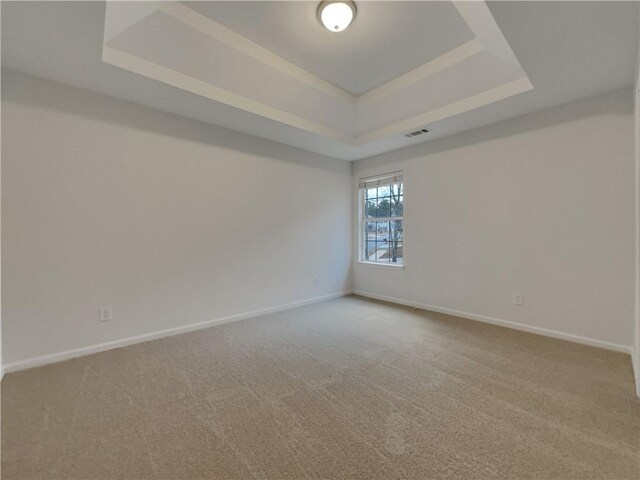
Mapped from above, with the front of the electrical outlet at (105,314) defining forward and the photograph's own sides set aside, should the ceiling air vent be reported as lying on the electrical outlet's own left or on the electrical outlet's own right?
on the electrical outlet's own left

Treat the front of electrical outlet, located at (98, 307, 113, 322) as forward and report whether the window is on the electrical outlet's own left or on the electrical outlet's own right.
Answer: on the electrical outlet's own left
